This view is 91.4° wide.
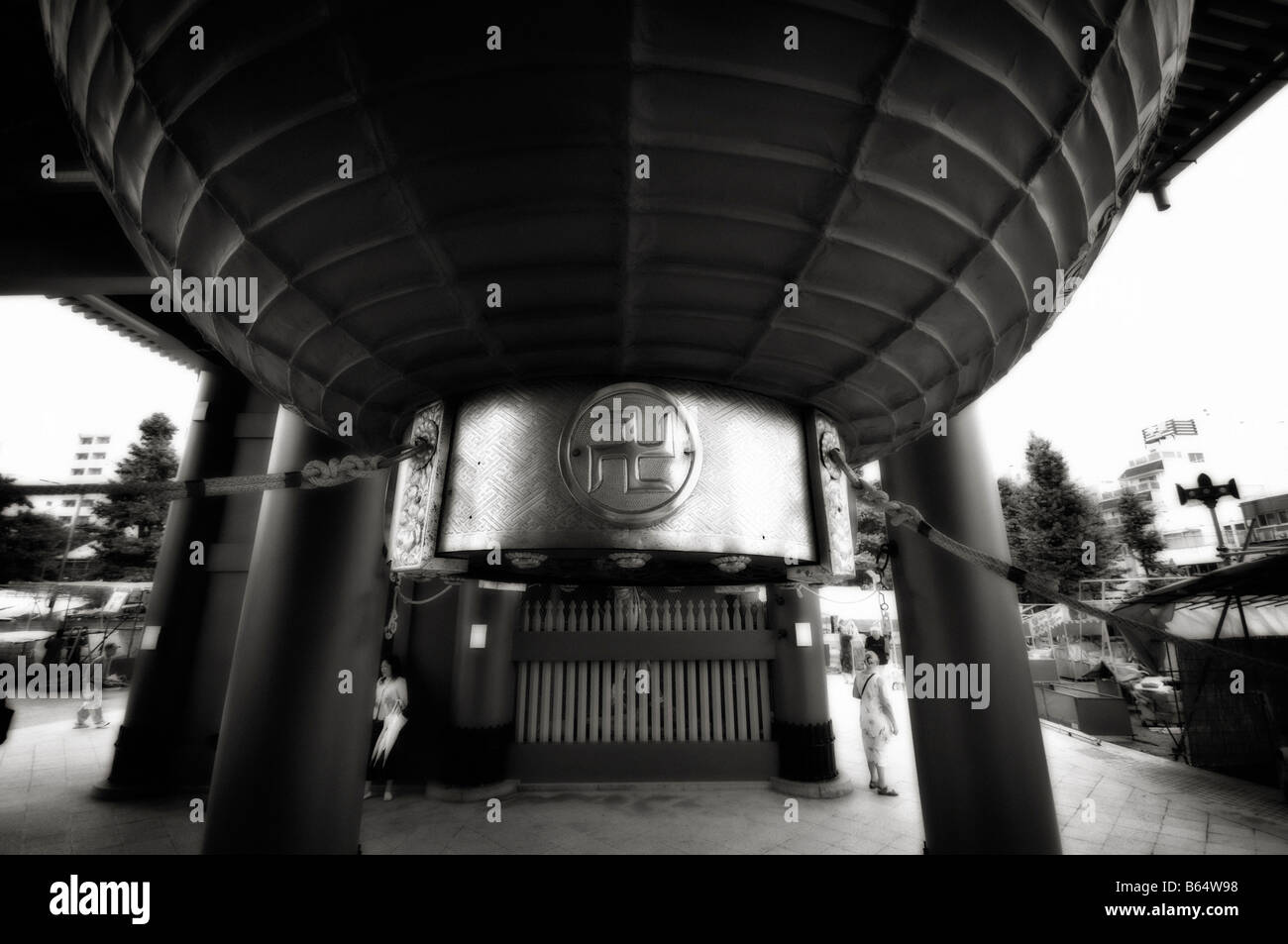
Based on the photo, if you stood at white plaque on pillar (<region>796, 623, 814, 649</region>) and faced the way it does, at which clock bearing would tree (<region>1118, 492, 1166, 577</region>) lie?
The tree is roughly at 7 o'clock from the white plaque on pillar.

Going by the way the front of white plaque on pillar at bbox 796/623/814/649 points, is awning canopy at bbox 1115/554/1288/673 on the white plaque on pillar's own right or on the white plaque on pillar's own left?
on the white plaque on pillar's own left

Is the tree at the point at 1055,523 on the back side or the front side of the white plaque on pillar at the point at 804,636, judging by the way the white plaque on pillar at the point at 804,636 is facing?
on the back side

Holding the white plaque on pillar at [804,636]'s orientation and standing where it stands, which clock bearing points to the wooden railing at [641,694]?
The wooden railing is roughly at 3 o'clock from the white plaque on pillar.

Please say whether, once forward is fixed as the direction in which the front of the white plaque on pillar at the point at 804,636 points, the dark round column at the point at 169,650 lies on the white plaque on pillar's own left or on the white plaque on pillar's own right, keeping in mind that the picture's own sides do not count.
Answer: on the white plaque on pillar's own right

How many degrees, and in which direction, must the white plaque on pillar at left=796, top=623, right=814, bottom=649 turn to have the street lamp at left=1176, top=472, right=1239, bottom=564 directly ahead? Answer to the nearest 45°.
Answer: approximately 90° to its left

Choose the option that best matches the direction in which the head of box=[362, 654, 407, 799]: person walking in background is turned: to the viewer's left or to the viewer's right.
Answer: to the viewer's left

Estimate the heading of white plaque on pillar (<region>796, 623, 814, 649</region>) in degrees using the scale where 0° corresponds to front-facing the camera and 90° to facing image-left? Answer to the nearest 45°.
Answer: approximately 0°

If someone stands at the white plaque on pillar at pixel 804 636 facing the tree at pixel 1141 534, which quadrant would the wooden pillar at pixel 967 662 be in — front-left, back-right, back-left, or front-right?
back-right

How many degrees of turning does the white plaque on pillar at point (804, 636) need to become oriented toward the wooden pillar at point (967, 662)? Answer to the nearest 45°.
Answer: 0° — it already faces it
